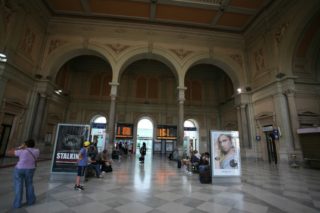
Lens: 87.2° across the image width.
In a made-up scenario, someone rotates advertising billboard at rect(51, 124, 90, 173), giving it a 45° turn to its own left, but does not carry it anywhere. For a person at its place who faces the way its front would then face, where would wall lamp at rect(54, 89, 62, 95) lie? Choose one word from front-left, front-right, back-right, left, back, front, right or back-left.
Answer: back-left

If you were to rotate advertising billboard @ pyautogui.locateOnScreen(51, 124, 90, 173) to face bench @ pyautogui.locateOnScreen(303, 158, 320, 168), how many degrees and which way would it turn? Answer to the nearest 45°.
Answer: approximately 90° to its left

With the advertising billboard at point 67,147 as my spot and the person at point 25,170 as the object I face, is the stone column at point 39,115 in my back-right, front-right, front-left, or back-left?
back-right

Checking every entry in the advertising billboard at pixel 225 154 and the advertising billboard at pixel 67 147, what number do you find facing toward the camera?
2

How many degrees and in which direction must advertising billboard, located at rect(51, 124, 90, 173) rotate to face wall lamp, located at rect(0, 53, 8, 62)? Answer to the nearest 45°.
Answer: approximately 135° to its right

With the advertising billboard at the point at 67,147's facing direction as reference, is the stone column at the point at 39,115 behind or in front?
behind

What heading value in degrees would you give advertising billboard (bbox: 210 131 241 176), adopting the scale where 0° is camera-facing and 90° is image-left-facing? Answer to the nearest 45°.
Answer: approximately 0°

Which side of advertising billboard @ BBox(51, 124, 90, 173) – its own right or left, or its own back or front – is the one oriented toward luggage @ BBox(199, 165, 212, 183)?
left
